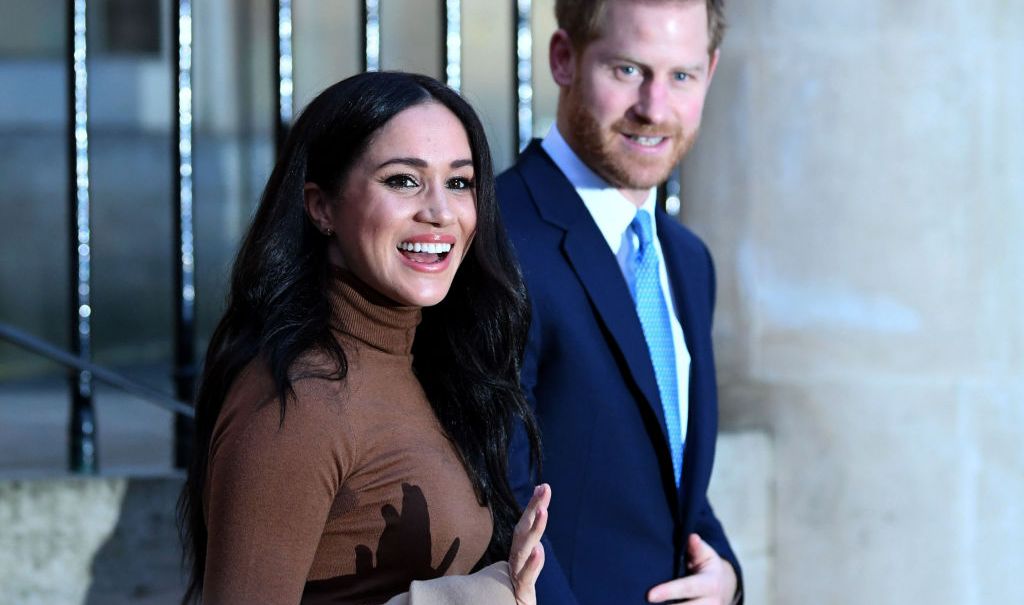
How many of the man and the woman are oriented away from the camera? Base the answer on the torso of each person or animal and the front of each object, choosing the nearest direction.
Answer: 0

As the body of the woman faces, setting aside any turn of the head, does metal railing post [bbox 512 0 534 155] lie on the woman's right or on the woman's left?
on the woman's left

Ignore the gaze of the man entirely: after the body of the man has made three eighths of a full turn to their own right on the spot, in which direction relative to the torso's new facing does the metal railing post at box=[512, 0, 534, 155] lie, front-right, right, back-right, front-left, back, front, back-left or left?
right

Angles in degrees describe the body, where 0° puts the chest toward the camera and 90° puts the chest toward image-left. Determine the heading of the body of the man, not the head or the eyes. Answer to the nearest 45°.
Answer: approximately 315°

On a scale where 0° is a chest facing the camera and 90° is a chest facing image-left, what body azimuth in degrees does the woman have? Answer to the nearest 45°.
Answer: approximately 315°

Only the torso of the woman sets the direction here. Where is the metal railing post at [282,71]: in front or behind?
behind

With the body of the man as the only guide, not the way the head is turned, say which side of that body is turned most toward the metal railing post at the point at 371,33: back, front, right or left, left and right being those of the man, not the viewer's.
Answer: back

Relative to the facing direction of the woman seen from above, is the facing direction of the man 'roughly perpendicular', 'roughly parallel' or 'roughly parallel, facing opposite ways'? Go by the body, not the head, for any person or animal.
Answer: roughly parallel
